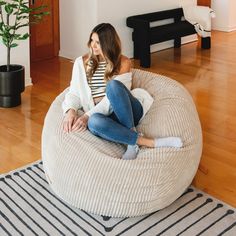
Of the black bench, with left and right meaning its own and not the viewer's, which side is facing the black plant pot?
right

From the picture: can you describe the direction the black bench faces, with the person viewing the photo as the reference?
facing the viewer and to the right of the viewer

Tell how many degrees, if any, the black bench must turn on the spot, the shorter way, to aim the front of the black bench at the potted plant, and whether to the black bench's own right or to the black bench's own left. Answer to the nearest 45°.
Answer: approximately 90° to the black bench's own right

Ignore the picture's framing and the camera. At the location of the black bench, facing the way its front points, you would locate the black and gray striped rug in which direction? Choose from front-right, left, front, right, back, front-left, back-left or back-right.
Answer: front-right

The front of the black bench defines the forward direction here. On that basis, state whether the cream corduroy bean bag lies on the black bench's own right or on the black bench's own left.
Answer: on the black bench's own right

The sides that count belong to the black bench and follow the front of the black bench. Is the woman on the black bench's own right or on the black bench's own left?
on the black bench's own right
